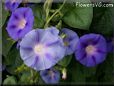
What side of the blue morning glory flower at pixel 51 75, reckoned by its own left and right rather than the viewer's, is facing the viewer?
front
